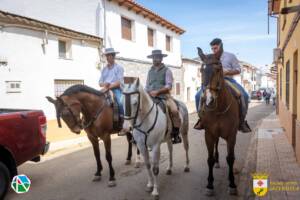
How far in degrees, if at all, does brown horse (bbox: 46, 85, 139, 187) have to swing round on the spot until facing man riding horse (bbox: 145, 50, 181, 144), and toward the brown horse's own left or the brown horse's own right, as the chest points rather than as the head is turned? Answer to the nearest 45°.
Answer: approximately 135° to the brown horse's own left

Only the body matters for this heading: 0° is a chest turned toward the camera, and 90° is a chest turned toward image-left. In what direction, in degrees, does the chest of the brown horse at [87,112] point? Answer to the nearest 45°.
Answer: approximately 45°

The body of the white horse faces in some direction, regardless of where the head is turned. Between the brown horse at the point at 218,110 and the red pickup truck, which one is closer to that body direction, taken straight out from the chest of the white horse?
the red pickup truck

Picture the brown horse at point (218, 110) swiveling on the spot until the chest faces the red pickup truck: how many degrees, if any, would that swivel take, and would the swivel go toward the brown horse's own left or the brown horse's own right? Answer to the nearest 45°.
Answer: approximately 90° to the brown horse's own right

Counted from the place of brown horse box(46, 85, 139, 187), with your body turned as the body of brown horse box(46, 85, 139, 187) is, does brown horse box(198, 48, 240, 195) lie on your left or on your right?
on your left

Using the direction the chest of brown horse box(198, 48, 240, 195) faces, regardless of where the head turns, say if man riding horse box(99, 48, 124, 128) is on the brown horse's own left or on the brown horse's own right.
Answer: on the brown horse's own right

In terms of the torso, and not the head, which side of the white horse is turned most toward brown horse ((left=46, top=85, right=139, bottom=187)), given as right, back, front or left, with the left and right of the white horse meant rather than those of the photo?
right

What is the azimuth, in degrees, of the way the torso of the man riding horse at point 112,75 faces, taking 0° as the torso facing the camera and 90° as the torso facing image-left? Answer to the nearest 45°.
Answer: approximately 45°
